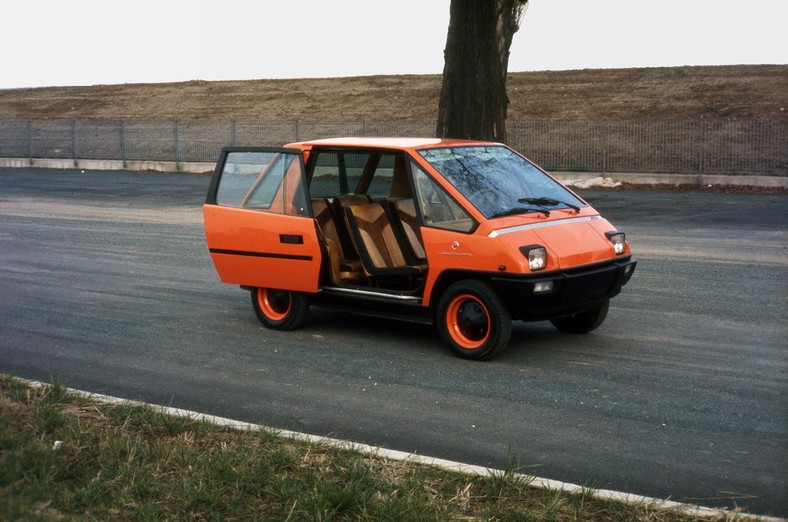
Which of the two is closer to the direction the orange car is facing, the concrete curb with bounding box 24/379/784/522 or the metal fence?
the concrete curb

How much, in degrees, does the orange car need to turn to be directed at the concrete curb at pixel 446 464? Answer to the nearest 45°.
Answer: approximately 45° to its right

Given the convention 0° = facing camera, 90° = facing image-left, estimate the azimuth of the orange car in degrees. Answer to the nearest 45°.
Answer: approximately 315°

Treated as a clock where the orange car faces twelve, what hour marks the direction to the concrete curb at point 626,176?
The concrete curb is roughly at 8 o'clock from the orange car.

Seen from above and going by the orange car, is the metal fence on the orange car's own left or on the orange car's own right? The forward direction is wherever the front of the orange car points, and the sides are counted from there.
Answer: on the orange car's own left
